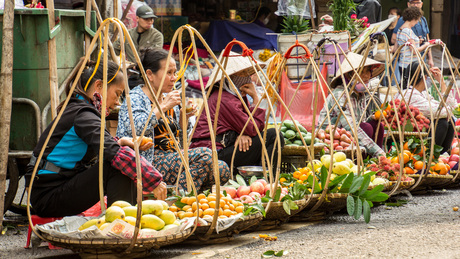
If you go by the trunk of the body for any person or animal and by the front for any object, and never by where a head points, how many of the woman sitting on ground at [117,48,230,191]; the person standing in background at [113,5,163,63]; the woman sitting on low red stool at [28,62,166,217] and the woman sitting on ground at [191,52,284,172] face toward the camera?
1

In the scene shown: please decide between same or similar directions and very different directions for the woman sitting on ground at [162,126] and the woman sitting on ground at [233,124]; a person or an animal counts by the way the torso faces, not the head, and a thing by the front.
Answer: same or similar directions

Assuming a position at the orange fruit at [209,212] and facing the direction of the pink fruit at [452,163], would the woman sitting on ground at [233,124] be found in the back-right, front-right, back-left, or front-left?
front-left

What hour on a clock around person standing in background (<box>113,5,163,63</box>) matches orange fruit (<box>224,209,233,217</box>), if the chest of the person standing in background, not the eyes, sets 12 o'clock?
The orange fruit is roughly at 12 o'clock from the person standing in background.

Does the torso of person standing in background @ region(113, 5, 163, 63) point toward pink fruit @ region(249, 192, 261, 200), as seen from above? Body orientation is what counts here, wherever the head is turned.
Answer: yes

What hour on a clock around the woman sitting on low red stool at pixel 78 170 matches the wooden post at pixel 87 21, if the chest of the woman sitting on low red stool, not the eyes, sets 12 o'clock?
The wooden post is roughly at 9 o'clock from the woman sitting on low red stool.

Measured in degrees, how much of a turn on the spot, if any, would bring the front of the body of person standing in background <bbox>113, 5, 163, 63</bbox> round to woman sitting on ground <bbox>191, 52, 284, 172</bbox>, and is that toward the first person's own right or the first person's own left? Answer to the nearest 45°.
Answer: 0° — they already face them

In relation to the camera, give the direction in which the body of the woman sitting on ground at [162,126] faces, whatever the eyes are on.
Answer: to the viewer's right

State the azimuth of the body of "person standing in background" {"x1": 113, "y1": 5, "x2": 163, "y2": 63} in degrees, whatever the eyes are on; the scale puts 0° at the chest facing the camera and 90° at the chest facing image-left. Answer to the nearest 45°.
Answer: approximately 0°

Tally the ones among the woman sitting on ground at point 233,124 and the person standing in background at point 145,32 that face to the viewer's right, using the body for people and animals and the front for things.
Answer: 1

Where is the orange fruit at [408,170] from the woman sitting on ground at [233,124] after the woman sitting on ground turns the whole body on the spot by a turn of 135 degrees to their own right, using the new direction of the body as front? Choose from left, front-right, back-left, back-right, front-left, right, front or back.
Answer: back-left
